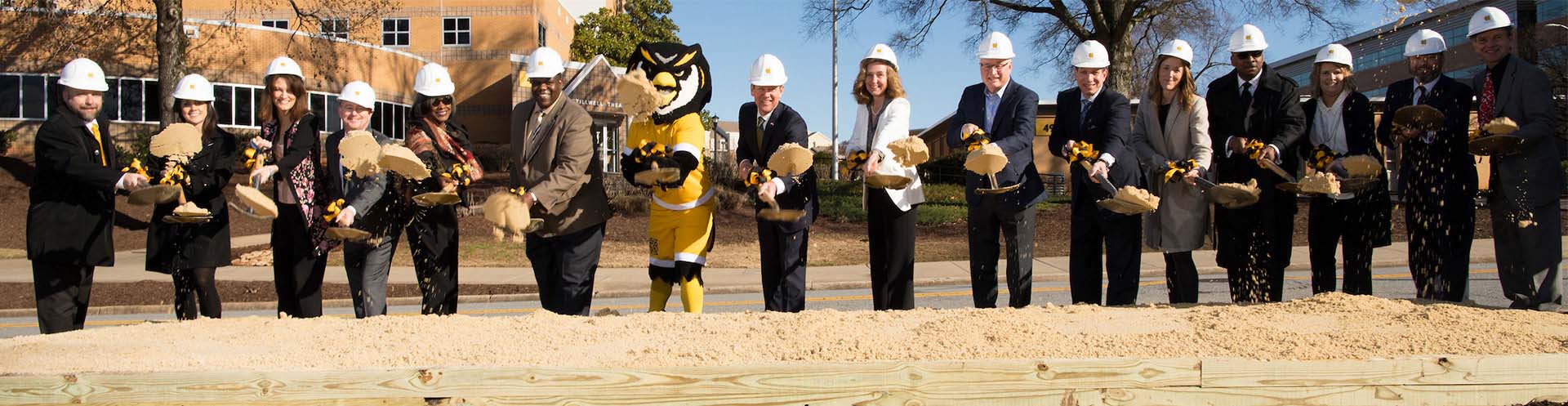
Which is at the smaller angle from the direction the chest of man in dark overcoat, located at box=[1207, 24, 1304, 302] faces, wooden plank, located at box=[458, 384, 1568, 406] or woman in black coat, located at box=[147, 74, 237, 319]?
the wooden plank

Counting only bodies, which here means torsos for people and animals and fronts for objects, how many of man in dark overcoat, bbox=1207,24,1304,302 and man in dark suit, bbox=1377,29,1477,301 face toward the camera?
2

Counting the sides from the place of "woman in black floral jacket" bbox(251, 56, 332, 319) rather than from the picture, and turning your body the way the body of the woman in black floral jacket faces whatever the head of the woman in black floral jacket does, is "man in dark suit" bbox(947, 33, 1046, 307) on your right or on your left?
on your left

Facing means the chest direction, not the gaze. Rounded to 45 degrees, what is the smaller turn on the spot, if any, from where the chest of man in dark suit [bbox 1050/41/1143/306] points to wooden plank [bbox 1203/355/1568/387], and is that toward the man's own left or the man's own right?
approximately 45° to the man's own left

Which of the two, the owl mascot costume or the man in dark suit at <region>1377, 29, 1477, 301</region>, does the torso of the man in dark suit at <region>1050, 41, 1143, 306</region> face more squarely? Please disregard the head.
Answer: the owl mascot costume

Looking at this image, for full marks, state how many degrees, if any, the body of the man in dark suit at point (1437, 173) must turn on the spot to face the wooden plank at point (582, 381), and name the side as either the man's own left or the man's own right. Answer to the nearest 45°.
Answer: approximately 45° to the man's own right

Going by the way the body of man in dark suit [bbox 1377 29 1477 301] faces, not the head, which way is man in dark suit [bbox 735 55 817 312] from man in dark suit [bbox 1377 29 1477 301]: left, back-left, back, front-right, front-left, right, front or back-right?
front-right

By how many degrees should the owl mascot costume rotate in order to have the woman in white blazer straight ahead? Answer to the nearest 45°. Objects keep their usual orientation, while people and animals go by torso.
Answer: approximately 135° to its left

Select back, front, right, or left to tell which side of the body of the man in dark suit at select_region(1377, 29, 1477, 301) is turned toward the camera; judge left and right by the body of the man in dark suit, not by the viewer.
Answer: front

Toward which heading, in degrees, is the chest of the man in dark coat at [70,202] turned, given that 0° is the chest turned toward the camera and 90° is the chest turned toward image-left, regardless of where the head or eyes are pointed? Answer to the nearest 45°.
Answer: approximately 315°

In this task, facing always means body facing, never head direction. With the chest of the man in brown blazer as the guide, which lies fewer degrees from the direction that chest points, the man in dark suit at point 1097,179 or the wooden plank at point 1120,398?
the wooden plank

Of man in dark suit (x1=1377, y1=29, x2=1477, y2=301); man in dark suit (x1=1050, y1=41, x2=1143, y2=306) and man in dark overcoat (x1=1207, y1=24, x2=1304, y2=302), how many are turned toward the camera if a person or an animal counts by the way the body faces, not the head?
3

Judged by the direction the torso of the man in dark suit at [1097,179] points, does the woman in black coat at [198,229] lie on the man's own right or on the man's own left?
on the man's own right

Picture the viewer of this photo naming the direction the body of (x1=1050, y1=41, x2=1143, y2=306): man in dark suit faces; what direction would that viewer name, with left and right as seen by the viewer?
facing the viewer
